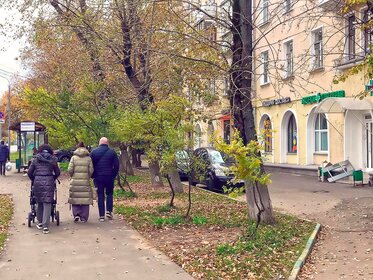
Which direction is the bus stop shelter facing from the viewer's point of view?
to the viewer's left

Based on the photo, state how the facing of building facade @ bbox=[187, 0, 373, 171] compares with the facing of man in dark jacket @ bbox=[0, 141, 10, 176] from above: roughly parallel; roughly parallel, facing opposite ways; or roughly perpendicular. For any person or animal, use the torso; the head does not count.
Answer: roughly perpendicular

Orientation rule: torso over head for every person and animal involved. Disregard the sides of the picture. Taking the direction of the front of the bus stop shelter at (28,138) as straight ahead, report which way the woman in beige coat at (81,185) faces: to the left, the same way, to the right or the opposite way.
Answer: to the right

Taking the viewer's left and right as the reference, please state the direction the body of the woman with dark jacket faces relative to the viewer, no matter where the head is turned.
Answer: facing away from the viewer

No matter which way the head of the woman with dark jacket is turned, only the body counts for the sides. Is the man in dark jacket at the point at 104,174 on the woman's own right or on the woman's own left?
on the woman's own right

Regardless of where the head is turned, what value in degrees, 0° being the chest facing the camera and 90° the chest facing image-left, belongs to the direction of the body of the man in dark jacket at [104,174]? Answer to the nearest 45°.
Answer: approximately 180°
